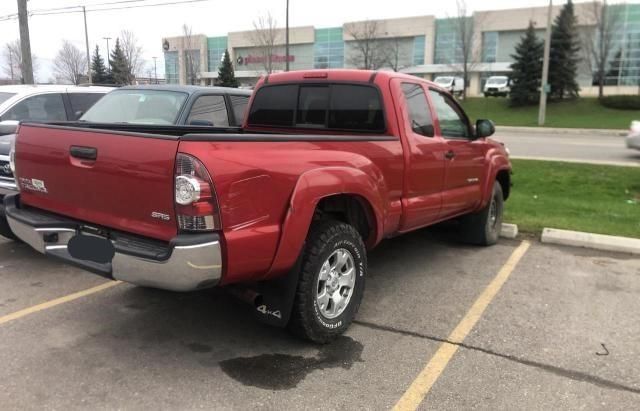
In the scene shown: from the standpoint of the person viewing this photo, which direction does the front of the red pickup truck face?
facing away from the viewer and to the right of the viewer

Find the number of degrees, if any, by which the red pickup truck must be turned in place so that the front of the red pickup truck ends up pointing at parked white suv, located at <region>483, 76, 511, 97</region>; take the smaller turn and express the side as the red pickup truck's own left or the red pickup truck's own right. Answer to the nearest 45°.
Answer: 0° — it already faces it

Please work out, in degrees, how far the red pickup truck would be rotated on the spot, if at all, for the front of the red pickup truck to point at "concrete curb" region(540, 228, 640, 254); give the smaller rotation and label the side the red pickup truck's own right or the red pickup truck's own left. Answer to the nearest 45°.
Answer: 0° — it already faces it

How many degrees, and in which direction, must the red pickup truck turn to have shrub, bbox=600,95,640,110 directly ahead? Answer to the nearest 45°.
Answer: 0° — it already faces it
